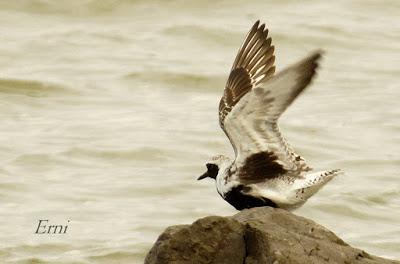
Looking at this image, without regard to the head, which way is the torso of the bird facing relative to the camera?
to the viewer's left
